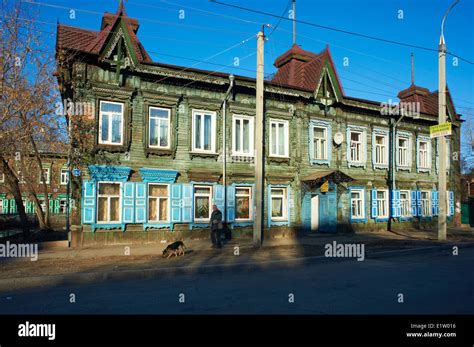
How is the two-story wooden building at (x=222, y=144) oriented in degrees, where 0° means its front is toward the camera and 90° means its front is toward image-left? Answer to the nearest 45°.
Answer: approximately 315°

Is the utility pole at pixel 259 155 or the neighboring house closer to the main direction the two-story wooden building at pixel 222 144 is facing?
the utility pole

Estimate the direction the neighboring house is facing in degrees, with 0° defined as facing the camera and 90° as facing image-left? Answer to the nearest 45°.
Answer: approximately 0°
